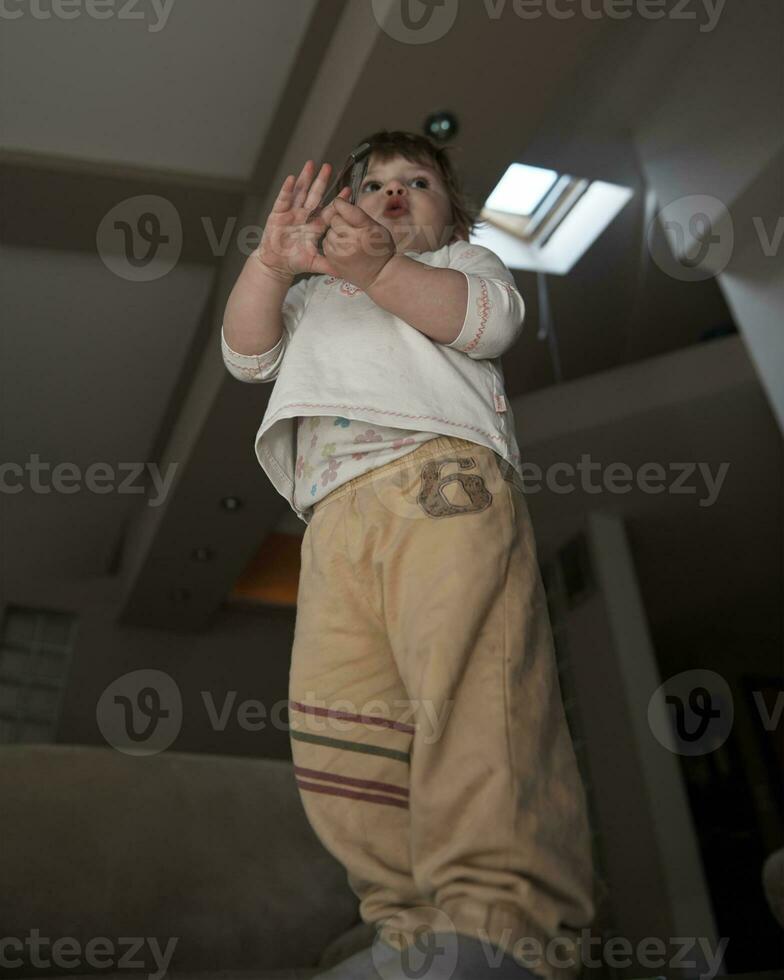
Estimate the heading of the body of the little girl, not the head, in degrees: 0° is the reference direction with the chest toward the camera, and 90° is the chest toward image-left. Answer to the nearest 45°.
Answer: approximately 45°
